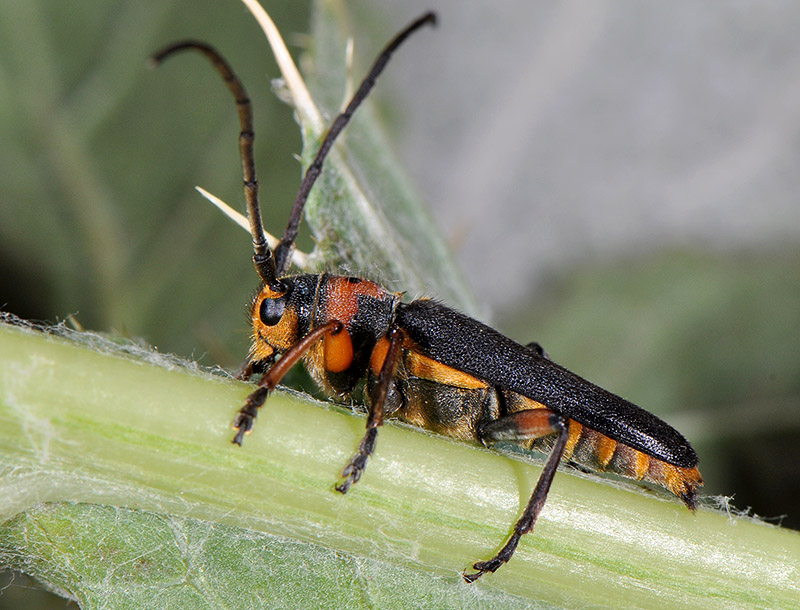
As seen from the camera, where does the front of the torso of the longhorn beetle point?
to the viewer's left
